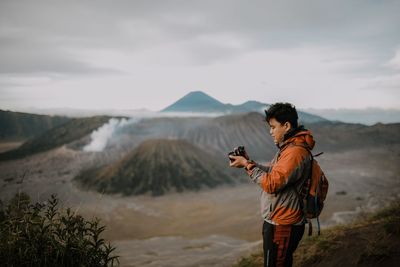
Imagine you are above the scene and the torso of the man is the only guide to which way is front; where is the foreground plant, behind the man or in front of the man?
in front

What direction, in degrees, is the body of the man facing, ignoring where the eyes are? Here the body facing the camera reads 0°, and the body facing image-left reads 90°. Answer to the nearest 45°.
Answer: approximately 90°

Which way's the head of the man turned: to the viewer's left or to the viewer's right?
to the viewer's left
